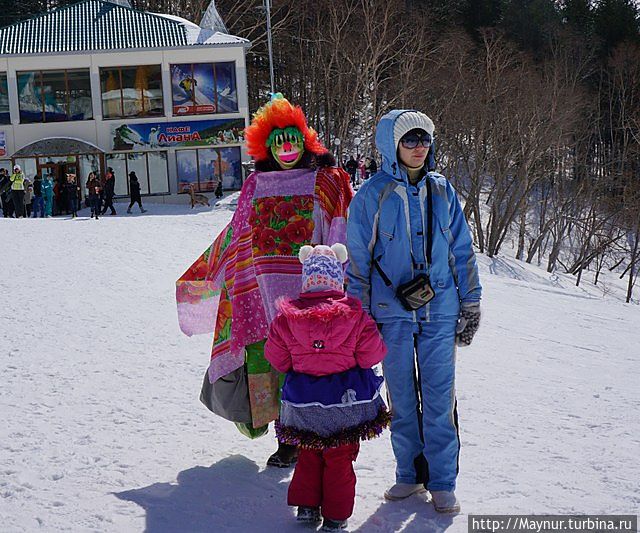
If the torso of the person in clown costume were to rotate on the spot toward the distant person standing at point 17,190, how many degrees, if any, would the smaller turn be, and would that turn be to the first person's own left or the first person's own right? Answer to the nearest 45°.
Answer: approximately 180°

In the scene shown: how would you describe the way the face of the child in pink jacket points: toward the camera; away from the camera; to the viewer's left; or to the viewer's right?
away from the camera

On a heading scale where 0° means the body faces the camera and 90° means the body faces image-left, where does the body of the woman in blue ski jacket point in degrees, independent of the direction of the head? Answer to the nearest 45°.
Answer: approximately 0°

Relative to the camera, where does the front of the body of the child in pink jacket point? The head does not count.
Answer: away from the camera

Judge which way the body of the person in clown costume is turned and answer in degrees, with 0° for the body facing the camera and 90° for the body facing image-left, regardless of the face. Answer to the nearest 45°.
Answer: approximately 0°

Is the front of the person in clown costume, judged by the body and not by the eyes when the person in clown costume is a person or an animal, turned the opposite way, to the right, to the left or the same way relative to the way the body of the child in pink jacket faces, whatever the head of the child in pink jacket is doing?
the opposite way

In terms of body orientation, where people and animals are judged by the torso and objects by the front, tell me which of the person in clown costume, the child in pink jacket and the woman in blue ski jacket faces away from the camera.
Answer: the child in pink jacket

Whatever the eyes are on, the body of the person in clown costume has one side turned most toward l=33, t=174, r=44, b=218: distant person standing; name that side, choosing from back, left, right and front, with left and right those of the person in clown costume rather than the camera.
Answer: back

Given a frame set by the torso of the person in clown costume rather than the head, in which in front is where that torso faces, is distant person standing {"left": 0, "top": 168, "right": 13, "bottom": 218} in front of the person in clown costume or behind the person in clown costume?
behind

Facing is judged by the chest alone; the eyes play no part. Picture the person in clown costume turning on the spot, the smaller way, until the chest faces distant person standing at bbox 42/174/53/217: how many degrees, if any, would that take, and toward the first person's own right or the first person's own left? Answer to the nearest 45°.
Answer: approximately 180°
